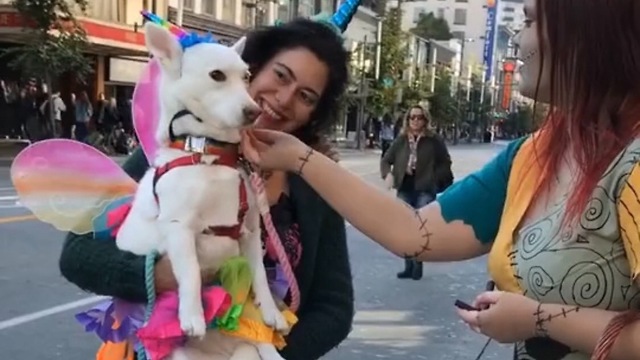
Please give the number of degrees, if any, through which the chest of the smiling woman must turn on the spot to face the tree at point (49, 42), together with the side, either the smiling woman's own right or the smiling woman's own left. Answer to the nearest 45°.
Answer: approximately 135° to the smiling woman's own right

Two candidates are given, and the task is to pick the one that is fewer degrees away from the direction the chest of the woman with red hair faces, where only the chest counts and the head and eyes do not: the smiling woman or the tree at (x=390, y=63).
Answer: the smiling woman

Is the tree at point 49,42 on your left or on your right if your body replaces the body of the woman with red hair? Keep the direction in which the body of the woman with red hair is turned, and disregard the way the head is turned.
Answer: on your right

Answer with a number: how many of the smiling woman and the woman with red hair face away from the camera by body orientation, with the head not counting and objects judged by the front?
0

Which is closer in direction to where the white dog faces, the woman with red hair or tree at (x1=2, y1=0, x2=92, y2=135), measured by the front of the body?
the woman with red hair

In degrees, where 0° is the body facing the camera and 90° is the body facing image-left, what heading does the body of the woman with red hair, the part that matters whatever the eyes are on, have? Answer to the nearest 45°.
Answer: approximately 45°

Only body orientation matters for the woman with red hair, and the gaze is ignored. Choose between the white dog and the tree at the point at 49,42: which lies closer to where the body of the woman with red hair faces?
the white dog

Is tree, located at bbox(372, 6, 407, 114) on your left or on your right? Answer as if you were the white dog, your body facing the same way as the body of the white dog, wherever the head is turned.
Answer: on your left

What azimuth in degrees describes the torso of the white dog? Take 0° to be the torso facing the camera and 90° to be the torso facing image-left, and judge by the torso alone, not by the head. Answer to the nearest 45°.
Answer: approximately 315°

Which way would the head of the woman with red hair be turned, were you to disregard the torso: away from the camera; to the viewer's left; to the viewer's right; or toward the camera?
to the viewer's left

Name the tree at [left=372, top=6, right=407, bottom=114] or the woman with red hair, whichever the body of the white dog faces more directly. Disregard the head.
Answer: the woman with red hair

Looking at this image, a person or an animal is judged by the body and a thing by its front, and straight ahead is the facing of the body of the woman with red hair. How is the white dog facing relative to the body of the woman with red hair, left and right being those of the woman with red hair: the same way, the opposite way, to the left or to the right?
to the left

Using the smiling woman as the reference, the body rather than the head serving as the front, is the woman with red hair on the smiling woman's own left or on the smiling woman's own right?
on the smiling woman's own left
